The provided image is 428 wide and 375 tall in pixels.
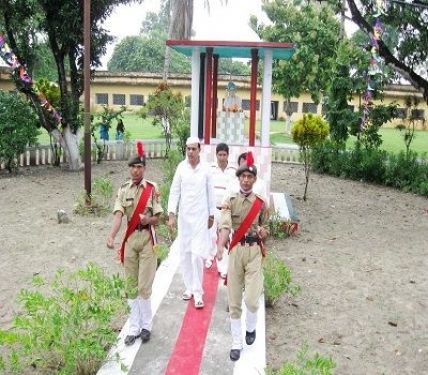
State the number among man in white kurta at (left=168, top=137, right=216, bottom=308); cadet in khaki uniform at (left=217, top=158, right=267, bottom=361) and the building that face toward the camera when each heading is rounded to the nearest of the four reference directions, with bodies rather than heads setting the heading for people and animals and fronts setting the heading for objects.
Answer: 3

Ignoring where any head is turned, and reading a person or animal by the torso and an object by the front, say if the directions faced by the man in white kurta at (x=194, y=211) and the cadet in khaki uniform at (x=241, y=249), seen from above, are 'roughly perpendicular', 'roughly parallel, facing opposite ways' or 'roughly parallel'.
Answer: roughly parallel

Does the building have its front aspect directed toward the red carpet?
yes

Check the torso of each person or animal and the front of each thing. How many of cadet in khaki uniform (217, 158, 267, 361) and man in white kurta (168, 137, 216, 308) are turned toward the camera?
2

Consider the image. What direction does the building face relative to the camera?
toward the camera

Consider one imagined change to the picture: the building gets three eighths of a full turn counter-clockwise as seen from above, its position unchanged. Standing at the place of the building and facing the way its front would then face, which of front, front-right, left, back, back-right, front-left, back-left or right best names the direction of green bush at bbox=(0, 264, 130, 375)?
back-right

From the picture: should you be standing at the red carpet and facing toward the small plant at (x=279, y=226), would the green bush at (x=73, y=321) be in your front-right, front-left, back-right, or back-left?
back-left

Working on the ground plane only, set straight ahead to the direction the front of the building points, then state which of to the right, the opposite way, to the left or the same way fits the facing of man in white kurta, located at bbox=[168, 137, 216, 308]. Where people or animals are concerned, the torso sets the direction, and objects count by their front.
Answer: the same way

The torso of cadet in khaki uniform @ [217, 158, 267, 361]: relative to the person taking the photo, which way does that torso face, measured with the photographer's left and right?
facing the viewer

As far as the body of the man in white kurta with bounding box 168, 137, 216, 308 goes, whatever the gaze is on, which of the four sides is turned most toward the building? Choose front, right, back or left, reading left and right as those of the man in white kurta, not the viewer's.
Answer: back

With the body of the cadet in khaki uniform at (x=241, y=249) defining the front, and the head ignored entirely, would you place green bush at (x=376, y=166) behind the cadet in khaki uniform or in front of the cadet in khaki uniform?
behind

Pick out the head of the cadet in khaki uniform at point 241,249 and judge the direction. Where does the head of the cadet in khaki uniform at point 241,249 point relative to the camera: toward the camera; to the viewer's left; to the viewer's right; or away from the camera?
toward the camera

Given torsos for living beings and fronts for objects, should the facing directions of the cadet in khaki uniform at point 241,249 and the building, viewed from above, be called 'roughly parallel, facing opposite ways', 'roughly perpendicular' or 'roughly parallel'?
roughly parallel
